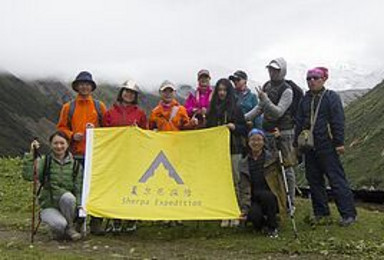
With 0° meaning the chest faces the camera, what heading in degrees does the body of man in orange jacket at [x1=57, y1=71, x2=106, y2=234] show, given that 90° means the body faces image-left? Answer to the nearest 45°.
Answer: approximately 0°

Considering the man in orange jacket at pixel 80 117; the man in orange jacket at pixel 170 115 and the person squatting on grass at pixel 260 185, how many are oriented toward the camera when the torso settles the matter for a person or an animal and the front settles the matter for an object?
3

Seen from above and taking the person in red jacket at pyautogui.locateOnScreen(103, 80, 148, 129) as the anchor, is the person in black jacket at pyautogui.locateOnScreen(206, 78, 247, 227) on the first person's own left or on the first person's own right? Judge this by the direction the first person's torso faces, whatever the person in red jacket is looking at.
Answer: on the first person's own left

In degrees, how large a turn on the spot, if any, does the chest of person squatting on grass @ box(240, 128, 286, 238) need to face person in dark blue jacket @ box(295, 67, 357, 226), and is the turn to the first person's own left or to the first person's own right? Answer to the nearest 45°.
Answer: approximately 90° to the first person's own left

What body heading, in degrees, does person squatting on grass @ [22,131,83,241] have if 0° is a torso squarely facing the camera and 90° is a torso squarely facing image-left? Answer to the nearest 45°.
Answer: approximately 0°

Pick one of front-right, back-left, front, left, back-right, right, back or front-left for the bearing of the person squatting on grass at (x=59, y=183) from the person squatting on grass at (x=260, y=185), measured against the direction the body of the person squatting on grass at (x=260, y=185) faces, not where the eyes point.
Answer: right

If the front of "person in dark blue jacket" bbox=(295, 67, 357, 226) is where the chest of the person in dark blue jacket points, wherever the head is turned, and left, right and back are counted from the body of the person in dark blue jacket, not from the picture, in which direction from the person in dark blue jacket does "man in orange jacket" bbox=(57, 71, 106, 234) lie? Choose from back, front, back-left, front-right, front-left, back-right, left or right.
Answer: front-right
